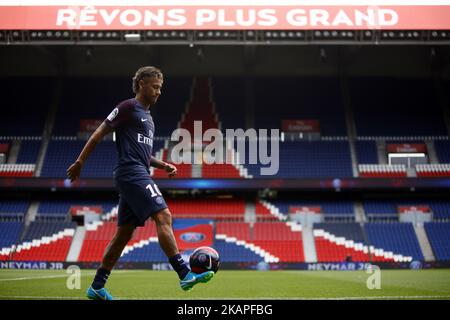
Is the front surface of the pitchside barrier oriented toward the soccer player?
yes

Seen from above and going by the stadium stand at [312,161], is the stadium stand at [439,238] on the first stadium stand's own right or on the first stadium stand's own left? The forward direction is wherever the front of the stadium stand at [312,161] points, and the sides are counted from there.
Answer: on the first stadium stand's own left

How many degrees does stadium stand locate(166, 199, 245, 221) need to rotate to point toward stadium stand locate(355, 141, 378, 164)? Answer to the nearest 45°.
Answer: approximately 90° to its left

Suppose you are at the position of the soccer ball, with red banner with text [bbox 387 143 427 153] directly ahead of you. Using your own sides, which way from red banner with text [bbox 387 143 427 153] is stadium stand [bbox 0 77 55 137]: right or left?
left

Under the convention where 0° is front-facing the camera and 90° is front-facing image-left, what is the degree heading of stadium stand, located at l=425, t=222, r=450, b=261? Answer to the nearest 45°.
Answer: approximately 0°

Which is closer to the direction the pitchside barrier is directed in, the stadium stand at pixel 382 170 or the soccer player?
the soccer player

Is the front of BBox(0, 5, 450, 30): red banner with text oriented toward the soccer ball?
yes

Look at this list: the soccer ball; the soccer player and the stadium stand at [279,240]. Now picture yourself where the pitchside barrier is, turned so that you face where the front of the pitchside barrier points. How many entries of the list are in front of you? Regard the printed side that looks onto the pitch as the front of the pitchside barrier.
2

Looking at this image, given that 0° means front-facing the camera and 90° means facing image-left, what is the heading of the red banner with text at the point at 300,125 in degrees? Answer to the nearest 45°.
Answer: approximately 0°

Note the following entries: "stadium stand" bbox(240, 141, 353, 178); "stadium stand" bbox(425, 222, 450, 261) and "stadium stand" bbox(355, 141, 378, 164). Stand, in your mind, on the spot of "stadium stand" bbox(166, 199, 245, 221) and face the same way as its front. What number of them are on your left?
3
